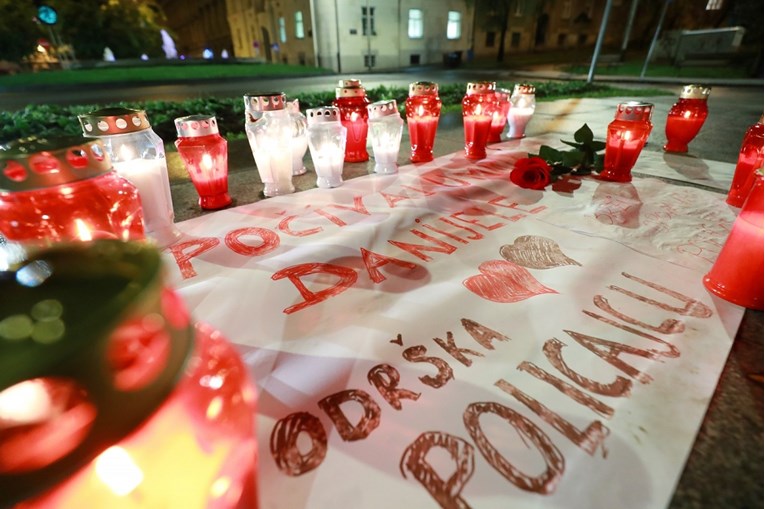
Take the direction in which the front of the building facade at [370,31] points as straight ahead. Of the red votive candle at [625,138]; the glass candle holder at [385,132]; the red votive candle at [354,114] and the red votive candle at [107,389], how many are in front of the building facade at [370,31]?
4

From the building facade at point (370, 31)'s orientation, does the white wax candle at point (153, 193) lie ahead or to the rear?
ahead

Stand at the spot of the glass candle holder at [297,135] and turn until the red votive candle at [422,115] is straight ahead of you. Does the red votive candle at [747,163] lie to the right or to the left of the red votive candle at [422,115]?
right

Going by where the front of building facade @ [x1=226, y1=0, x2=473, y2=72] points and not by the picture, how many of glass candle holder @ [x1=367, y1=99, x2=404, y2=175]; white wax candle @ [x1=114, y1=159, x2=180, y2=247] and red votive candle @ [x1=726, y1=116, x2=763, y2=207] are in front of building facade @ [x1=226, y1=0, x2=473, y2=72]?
3

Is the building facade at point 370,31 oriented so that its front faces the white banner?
yes

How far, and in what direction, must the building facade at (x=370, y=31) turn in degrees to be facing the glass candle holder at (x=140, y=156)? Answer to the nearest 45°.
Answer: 0° — it already faces it

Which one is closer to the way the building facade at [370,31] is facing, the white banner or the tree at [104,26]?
the white banner

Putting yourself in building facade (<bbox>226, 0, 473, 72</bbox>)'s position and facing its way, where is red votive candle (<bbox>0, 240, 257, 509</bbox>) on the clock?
The red votive candle is roughly at 12 o'clock from the building facade.

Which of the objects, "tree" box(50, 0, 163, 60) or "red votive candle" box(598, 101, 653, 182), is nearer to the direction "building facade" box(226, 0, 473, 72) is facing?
the red votive candle

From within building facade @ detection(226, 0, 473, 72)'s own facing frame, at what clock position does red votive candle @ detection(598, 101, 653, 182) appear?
The red votive candle is roughly at 12 o'clock from the building facade.

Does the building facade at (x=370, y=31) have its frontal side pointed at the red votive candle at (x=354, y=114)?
yes

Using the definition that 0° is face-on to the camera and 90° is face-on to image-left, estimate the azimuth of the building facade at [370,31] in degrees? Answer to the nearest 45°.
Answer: approximately 0°

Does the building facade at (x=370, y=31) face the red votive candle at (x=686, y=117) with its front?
yes
